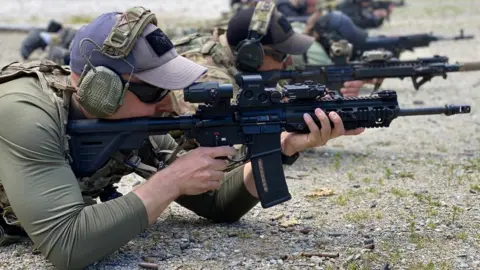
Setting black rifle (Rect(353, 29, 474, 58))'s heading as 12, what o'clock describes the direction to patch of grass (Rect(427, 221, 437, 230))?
The patch of grass is roughly at 3 o'clock from the black rifle.

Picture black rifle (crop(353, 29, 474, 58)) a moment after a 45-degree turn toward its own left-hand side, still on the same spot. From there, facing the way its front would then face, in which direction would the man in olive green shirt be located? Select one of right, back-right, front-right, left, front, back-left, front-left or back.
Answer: back-right

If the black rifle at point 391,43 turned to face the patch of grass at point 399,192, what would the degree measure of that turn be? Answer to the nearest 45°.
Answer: approximately 90° to its right

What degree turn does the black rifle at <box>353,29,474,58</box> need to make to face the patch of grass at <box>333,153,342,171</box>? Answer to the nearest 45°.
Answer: approximately 90° to its right

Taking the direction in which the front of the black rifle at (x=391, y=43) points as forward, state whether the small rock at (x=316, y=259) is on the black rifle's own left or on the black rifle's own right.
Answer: on the black rifle's own right

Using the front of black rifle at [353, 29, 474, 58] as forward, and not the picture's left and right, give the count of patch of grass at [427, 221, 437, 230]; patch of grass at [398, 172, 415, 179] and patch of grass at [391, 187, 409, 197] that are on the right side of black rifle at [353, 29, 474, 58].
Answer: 3

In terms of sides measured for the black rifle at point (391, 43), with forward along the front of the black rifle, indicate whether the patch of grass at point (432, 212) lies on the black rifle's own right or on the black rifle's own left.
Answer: on the black rifle's own right

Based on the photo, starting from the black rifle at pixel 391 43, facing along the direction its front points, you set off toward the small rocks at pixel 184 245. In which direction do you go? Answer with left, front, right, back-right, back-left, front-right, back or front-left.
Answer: right

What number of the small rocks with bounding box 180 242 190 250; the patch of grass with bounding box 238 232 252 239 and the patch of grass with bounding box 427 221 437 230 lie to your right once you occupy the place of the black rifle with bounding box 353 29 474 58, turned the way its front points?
3

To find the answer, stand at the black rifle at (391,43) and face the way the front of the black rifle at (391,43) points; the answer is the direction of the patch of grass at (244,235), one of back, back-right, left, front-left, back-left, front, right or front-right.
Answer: right

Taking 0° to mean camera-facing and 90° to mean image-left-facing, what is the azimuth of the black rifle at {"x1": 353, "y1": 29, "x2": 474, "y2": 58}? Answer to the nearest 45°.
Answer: approximately 270°

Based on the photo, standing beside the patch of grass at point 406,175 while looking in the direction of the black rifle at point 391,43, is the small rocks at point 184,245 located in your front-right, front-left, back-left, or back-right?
back-left

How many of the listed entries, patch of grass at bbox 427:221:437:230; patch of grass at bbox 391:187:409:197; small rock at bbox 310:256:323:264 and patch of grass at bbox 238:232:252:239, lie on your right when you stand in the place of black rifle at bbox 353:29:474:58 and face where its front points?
4
